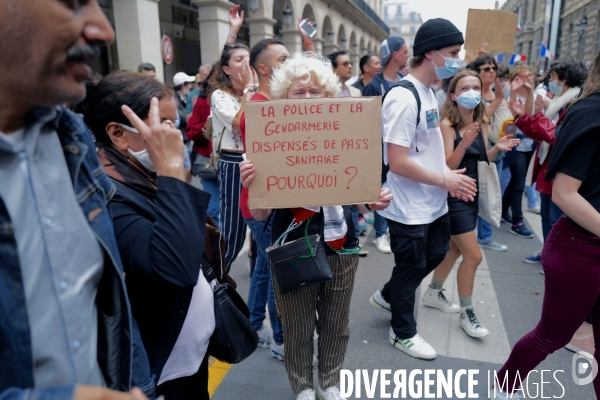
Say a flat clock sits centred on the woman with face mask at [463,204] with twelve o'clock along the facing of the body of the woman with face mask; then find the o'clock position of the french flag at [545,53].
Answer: The french flag is roughly at 8 o'clock from the woman with face mask.

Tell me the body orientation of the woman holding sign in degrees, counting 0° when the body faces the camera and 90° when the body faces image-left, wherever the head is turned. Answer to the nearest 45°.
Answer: approximately 0°

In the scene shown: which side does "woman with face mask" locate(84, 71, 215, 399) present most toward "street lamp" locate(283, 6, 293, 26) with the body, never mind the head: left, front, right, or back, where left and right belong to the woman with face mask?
left

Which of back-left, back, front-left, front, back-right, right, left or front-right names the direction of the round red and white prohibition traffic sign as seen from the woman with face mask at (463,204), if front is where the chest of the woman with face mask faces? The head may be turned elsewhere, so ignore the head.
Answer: back

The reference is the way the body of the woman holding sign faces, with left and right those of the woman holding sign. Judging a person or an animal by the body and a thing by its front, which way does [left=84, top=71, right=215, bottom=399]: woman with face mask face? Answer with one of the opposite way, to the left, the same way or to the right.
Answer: to the left

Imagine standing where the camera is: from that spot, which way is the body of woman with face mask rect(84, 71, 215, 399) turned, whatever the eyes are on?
to the viewer's right

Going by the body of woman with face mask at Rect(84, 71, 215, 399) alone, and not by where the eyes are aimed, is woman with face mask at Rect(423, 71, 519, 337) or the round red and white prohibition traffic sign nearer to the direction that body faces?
the woman with face mask

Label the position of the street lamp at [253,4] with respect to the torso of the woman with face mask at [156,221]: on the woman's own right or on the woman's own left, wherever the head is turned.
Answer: on the woman's own left

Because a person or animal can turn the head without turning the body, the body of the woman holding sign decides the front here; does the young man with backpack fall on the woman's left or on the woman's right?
on the woman's left
